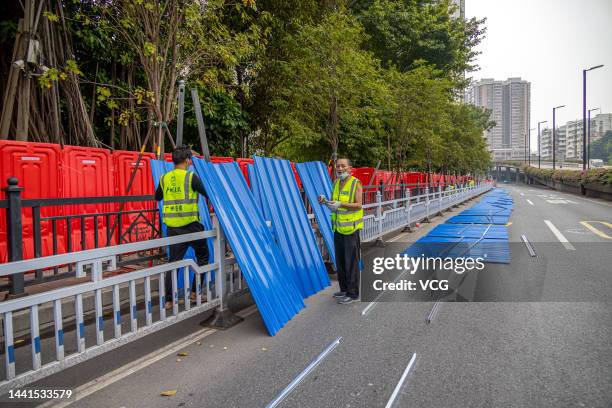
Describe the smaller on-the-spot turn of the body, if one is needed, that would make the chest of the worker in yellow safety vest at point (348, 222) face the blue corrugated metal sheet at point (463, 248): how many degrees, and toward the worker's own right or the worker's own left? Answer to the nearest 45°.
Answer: approximately 180°

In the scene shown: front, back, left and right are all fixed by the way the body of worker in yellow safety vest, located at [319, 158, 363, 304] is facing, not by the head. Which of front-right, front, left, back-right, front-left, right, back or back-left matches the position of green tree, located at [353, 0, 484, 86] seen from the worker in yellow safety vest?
back-right

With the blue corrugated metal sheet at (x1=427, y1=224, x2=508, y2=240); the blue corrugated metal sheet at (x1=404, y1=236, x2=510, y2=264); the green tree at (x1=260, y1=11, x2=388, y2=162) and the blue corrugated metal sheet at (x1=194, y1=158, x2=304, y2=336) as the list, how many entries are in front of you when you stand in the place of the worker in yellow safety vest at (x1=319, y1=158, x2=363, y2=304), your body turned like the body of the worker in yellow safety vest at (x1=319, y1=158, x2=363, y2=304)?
1

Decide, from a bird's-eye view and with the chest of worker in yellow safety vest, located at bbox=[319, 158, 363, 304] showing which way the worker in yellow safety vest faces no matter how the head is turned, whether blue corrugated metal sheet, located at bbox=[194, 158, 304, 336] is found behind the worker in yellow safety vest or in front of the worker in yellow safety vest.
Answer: in front

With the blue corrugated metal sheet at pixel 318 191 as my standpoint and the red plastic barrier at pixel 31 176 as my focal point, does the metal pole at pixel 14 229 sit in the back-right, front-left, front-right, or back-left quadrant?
front-left

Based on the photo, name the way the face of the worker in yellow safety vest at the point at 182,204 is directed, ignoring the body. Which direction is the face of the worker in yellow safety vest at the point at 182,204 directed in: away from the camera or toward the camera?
away from the camera

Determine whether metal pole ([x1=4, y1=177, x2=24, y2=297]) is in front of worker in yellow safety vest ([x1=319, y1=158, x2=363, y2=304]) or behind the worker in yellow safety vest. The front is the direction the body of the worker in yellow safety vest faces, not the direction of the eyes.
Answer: in front

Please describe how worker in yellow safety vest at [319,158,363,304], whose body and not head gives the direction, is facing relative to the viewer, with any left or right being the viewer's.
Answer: facing the viewer and to the left of the viewer

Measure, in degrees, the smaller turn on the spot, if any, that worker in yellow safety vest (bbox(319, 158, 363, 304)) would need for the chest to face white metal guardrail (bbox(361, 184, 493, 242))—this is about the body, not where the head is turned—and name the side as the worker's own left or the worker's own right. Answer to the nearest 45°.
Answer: approximately 135° to the worker's own right

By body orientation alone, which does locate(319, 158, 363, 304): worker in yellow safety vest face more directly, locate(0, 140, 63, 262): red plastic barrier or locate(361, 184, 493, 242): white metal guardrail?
the red plastic barrier

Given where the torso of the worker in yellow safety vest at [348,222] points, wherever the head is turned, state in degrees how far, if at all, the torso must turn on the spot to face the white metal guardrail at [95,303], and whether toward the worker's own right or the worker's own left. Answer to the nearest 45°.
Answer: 0° — they already face it
